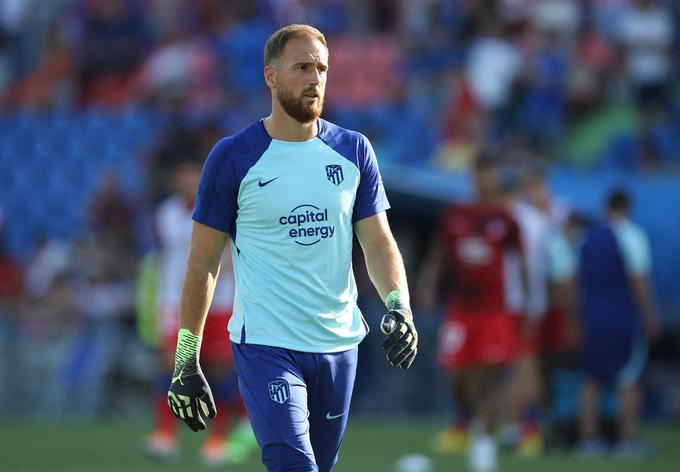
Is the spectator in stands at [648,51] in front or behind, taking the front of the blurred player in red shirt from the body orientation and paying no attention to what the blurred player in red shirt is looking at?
behind

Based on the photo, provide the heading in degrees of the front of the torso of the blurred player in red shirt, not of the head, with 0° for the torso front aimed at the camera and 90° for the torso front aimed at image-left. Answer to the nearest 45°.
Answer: approximately 0°

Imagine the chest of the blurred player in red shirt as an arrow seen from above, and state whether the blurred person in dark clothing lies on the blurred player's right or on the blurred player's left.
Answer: on the blurred player's left

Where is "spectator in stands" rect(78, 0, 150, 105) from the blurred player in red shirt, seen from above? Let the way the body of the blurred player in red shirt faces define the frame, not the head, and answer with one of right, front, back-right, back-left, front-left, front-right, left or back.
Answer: back-right
